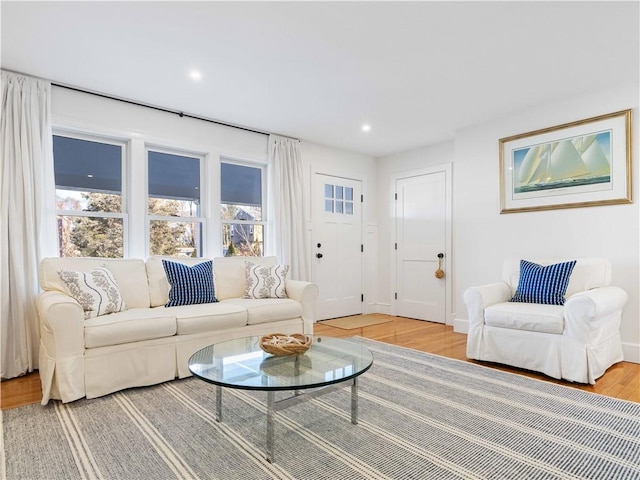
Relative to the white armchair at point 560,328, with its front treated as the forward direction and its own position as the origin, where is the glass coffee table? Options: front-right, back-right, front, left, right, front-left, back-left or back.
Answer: front

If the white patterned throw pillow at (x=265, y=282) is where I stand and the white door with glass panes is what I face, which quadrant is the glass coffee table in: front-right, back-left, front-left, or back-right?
back-right

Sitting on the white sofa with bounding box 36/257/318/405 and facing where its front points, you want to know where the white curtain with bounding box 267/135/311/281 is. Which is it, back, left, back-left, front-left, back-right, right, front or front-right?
left

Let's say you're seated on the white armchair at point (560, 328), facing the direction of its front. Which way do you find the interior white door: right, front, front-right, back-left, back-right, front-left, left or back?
right

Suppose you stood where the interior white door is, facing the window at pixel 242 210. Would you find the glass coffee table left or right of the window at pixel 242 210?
left

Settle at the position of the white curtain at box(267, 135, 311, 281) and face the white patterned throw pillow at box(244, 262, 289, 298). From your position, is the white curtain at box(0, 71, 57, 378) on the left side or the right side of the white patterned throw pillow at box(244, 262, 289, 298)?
right

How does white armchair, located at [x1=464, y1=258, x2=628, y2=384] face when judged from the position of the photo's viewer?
facing the viewer and to the left of the viewer

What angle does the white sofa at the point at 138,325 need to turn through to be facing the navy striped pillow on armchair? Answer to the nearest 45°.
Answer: approximately 45° to its left

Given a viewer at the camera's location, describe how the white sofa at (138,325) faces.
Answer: facing the viewer and to the right of the viewer

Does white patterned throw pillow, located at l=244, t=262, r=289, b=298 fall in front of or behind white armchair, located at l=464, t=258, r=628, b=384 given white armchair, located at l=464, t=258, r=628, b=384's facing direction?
in front

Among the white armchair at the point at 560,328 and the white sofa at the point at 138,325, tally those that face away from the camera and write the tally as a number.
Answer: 0

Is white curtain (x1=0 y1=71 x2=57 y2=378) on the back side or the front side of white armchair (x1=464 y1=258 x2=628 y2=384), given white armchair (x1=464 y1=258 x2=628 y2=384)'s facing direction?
on the front side

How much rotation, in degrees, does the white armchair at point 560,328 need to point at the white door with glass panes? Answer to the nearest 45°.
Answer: approximately 90° to its right
